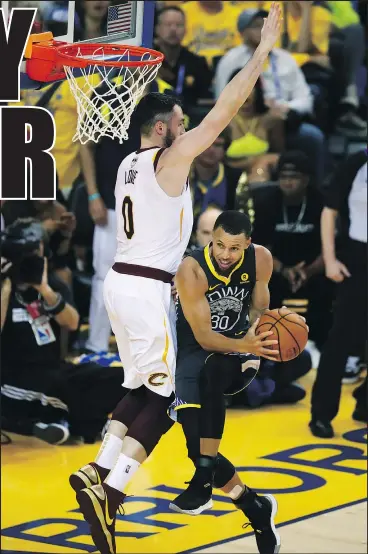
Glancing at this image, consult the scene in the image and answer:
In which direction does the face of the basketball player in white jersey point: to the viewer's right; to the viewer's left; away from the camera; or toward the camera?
to the viewer's right

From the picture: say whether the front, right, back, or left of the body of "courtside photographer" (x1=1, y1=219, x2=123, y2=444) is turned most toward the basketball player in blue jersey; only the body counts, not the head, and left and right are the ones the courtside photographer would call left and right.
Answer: front

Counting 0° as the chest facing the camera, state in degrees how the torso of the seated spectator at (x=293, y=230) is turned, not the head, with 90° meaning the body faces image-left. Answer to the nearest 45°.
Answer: approximately 0°

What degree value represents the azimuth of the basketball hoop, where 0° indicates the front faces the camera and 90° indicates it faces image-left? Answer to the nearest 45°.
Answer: approximately 270°

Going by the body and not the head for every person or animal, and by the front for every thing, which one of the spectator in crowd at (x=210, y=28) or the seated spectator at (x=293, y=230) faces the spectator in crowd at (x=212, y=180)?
the spectator in crowd at (x=210, y=28)

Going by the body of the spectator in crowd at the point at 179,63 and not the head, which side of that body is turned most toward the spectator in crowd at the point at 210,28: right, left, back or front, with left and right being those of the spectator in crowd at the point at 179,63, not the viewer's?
back

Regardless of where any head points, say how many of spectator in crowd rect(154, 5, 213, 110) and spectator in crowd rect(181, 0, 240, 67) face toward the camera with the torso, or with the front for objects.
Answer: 2

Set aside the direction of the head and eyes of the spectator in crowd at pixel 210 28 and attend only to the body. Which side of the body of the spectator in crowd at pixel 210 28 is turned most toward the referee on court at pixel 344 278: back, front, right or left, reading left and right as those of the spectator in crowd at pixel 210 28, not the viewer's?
front
